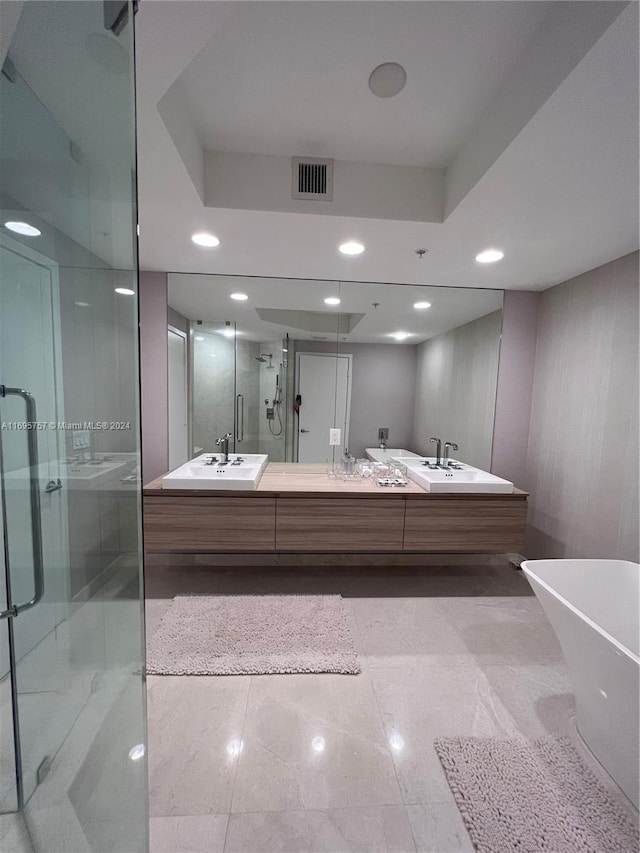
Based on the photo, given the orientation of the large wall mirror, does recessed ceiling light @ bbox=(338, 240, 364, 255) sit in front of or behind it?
in front

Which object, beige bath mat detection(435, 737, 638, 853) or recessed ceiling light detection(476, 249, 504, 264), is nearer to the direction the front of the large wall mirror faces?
the beige bath mat

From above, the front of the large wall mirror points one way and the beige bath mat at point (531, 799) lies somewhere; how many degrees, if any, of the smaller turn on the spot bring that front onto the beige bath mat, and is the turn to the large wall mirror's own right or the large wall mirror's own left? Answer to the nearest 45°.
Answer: approximately 45° to the large wall mirror's own left

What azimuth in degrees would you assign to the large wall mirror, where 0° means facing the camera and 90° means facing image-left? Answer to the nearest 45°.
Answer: approximately 0°

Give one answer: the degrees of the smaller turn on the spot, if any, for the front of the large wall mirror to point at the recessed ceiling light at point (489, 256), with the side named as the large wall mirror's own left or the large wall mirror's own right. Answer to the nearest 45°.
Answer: approximately 45° to the large wall mirror's own left

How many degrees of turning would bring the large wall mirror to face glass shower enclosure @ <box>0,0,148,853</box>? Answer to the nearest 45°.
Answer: approximately 45° to its right

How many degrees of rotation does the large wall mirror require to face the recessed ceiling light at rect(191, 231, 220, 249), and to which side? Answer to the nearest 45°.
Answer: approximately 45° to its right
